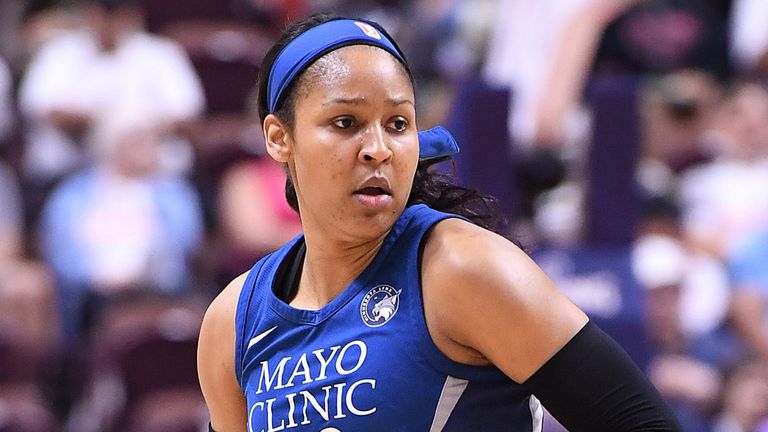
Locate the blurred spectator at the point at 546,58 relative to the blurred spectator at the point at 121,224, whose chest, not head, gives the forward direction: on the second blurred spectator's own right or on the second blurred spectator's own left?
on the second blurred spectator's own left

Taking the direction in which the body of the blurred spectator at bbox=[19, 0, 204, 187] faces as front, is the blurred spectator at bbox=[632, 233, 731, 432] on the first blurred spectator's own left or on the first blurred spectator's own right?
on the first blurred spectator's own left

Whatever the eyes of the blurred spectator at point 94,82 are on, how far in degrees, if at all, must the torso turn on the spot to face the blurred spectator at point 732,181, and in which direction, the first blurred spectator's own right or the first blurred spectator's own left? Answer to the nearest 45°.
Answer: approximately 90° to the first blurred spectator's own left

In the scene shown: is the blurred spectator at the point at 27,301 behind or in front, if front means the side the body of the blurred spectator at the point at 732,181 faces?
in front

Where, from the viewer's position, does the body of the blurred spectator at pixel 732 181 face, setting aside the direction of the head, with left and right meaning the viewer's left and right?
facing the viewer and to the left of the viewer

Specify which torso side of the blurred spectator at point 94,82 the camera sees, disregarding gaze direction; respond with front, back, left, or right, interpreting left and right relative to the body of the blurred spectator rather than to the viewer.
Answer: front

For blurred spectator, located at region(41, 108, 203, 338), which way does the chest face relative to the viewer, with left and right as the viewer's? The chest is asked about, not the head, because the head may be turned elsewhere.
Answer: facing the viewer

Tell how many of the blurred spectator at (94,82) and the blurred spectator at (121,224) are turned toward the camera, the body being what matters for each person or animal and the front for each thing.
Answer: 2

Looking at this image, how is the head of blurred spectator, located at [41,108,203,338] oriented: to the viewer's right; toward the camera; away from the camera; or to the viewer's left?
toward the camera

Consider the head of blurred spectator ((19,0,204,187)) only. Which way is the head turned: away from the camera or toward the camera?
toward the camera

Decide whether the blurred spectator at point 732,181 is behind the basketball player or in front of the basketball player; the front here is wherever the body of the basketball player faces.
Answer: behind

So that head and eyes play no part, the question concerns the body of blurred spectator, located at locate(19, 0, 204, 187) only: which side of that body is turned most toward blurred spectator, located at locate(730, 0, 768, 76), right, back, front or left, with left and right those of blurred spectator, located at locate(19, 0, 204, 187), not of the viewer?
left

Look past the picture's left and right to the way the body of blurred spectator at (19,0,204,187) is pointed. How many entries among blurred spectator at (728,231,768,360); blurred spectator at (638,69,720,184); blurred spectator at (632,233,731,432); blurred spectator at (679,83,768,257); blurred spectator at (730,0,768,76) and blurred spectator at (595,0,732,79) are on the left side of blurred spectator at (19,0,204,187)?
6
